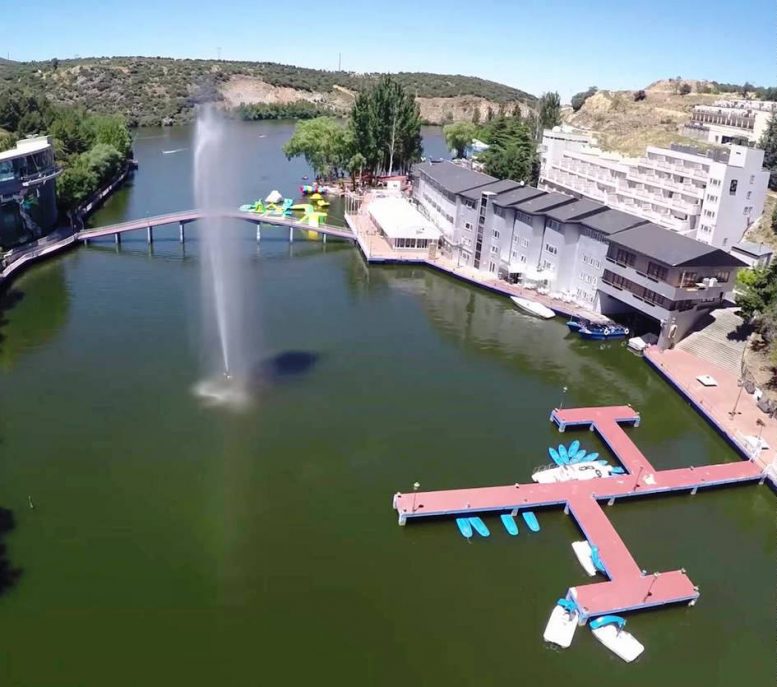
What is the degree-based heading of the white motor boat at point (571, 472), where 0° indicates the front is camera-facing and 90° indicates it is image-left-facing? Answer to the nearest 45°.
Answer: approximately 90°

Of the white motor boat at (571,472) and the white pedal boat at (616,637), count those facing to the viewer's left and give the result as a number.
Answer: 1

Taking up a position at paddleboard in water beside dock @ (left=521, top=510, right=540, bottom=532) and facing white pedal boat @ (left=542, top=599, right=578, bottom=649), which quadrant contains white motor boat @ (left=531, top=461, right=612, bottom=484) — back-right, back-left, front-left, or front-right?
back-left

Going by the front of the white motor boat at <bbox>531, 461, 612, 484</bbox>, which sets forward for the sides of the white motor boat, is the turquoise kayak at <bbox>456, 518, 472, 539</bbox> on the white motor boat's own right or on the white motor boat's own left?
on the white motor boat's own left

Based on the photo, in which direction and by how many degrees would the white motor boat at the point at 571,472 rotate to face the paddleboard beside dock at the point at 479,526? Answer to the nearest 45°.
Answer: approximately 45° to its left

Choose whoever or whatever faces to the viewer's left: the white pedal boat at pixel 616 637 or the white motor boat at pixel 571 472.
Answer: the white motor boat at pixel 571 472

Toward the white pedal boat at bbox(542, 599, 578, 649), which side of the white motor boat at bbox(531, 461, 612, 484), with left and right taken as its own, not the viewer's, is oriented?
left
